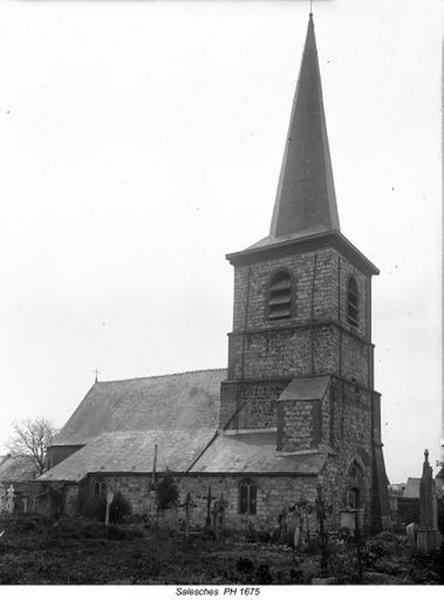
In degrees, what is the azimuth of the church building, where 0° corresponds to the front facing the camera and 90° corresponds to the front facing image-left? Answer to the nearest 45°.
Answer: approximately 315°

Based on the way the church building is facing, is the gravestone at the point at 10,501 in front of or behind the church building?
behind
